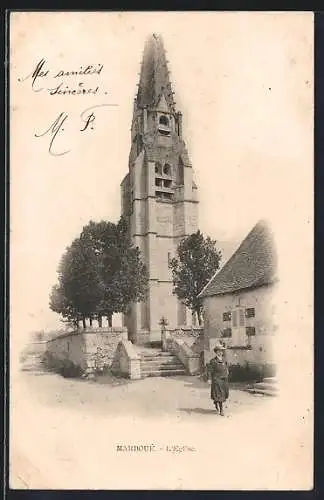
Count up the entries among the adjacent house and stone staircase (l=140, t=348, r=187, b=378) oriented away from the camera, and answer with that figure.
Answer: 0

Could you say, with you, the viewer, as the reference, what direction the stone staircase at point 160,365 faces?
facing the viewer

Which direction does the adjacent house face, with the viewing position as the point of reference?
facing the viewer and to the left of the viewer
